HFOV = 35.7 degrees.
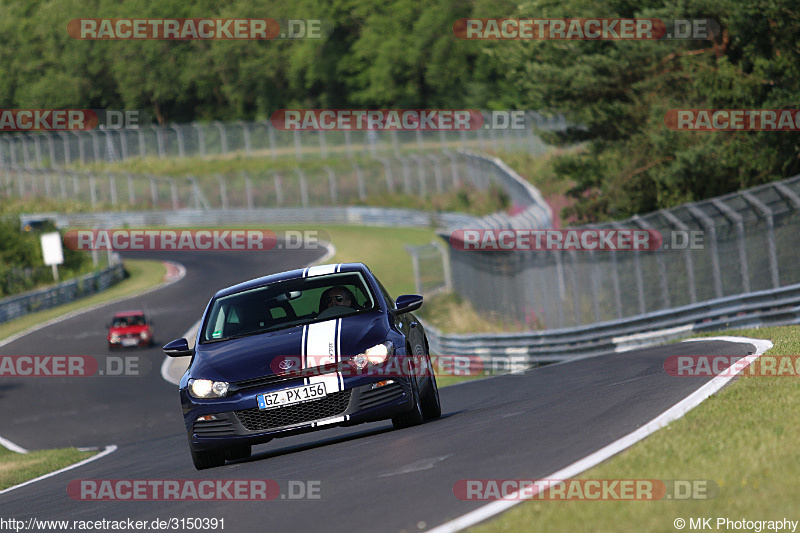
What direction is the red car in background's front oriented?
toward the camera

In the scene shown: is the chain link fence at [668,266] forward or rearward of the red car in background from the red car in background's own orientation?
forward

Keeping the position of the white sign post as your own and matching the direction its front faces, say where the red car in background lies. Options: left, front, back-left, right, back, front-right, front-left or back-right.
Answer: front

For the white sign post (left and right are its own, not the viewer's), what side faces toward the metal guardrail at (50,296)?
front

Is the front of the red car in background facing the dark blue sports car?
yes

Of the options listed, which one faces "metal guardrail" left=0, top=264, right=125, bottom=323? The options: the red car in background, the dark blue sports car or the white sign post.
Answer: the white sign post

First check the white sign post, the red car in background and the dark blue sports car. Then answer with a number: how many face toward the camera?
3

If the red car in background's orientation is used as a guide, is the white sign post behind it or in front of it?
behind

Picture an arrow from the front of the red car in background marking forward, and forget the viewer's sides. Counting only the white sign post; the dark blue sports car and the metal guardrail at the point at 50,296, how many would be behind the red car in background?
2

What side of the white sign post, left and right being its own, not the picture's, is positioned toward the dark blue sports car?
front

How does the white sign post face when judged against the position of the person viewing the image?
facing the viewer
